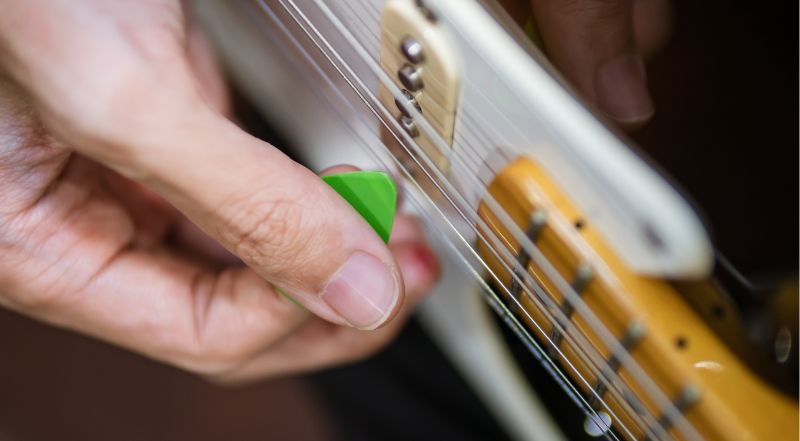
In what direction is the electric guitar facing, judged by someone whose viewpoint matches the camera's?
facing the viewer and to the left of the viewer
